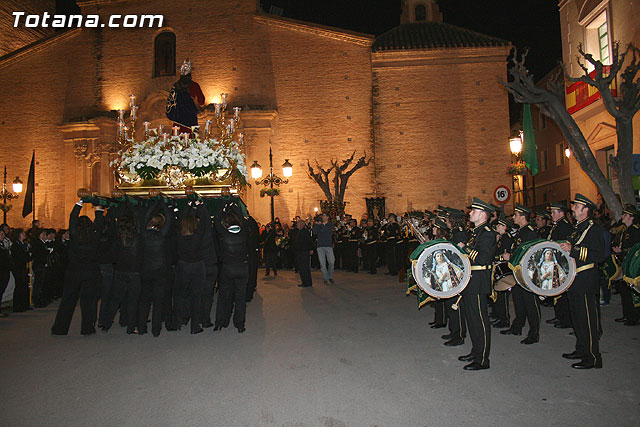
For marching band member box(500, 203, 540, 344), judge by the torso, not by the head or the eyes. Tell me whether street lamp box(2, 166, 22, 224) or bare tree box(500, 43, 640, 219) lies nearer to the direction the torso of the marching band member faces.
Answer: the street lamp

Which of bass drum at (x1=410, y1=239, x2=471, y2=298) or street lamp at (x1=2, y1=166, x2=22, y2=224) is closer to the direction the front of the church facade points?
the bass drum

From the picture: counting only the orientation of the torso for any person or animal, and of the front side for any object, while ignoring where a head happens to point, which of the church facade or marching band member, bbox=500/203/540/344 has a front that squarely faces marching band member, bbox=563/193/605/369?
the church facade

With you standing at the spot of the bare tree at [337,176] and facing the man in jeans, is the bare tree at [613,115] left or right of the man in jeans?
left

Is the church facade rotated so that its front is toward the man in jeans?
yes

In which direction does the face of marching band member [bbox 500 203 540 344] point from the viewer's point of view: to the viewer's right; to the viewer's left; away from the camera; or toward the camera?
to the viewer's left

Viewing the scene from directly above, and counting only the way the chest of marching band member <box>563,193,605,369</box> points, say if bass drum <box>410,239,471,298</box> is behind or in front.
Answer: in front

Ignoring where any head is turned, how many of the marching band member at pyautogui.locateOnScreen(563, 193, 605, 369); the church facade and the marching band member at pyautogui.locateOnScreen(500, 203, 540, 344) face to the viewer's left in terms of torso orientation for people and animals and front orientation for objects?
2

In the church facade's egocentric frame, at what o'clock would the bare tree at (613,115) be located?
The bare tree is roughly at 11 o'clock from the church facade.

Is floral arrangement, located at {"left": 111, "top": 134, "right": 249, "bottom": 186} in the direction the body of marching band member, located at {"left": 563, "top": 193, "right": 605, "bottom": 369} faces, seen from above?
yes

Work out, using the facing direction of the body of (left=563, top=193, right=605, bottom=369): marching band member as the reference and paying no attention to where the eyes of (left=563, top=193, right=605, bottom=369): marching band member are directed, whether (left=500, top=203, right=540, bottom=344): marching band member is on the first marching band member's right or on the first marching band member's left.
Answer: on the first marching band member's right

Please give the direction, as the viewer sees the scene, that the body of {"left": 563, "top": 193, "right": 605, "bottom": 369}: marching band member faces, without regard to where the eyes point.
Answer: to the viewer's left

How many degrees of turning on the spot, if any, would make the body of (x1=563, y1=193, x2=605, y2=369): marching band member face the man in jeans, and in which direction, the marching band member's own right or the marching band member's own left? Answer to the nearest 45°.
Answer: approximately 45° to the marching band member's own right

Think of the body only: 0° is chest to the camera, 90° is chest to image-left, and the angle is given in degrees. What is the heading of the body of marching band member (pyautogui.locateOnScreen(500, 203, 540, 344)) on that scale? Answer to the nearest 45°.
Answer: approximately 90°

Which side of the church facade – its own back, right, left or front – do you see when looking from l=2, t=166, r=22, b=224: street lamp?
right
